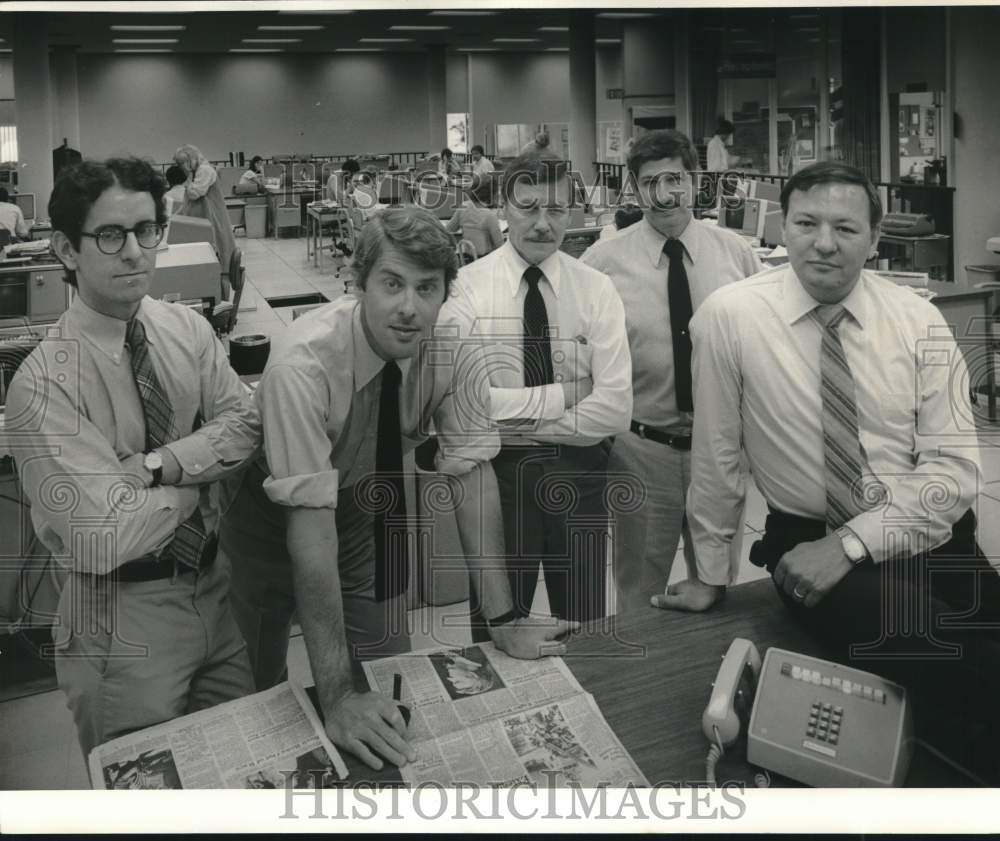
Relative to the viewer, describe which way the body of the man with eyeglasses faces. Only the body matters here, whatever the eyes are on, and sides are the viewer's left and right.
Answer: facing the viewer and to the right of the viewer

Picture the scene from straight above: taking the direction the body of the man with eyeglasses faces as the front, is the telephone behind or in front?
in front

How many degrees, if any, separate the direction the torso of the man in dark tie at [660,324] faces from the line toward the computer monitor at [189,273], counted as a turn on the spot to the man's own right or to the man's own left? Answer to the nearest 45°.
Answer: approximately 90° to the man's own right

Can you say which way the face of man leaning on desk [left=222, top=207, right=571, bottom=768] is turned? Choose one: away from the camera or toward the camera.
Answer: toward the camera

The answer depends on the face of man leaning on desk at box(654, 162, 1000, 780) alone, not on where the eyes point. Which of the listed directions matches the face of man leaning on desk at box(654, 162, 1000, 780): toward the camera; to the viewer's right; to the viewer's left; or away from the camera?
toward the camera

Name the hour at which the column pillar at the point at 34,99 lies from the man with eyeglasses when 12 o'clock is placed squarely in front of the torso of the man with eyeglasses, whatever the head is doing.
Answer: The column pillar is roughly at 7 o'clock from the man with eyeglasses.

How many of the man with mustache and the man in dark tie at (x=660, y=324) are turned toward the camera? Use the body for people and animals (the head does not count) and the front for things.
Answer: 2

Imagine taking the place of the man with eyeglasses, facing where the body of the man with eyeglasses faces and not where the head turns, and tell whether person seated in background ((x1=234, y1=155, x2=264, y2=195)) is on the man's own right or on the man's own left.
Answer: on the man's own left

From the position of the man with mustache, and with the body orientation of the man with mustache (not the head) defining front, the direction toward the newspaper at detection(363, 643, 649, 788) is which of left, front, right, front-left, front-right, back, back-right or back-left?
front

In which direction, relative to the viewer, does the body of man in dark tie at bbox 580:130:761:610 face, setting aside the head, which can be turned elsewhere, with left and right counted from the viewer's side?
facing the viewer

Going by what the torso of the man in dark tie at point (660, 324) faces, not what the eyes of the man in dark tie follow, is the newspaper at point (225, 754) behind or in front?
in front

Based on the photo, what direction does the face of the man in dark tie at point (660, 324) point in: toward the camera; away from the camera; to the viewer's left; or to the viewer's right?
toward the camera
